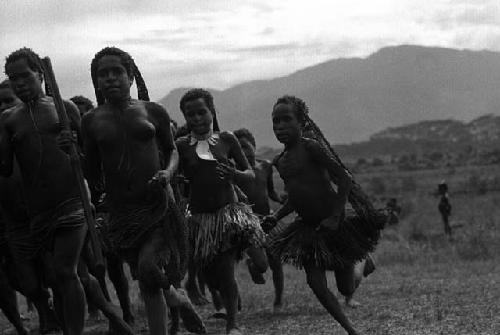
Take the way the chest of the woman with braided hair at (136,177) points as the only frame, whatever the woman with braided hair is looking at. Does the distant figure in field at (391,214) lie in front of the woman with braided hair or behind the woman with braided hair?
behind

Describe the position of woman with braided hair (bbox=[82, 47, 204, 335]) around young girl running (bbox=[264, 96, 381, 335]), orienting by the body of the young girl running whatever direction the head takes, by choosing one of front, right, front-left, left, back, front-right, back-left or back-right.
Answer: front

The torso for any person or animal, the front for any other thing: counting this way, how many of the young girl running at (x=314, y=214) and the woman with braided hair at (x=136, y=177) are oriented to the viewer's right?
0

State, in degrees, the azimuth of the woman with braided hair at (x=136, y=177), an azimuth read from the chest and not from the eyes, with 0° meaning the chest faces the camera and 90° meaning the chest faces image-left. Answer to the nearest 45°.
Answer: approximately 0°

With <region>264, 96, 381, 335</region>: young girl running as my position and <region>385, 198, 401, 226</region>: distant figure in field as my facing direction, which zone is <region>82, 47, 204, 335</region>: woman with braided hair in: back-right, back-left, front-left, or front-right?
back-left

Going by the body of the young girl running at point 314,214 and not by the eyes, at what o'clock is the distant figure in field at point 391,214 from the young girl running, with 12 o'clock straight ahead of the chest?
The distant figure in field is roughly at 5 o'clock from the young girl running.

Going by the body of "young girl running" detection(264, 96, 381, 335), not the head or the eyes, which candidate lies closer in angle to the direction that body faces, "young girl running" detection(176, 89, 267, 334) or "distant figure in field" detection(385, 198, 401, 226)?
the young girl running

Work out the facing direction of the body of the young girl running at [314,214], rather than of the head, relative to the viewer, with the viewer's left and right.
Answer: facing the viewer and to the left of the viewer

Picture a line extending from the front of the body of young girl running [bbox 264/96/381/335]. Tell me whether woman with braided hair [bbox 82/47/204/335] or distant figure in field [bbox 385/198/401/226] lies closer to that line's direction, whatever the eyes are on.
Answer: the woman with braided hair

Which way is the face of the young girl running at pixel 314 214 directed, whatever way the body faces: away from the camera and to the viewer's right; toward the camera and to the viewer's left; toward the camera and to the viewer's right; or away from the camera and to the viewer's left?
toward the camera and to the viewer's left

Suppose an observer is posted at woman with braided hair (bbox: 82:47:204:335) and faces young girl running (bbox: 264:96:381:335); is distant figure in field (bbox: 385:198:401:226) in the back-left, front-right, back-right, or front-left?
front-left

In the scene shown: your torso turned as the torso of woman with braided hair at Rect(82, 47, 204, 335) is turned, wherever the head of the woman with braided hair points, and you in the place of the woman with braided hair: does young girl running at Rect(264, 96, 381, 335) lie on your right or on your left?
on your left
